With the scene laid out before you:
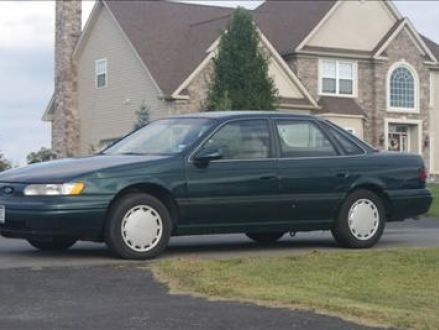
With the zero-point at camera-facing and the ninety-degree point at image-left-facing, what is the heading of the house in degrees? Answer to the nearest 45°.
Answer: approximately 315°

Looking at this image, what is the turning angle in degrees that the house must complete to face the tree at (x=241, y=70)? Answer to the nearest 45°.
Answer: approximately 45° to its right

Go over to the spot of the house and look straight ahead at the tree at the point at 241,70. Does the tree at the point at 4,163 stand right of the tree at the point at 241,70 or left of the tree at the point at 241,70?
right

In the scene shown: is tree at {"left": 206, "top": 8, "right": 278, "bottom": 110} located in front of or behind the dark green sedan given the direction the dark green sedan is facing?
behind

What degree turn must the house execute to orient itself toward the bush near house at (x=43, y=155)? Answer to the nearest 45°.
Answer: approximately 135° to its right

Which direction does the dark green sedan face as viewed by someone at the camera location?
facing the viewer and to the left of the viewer

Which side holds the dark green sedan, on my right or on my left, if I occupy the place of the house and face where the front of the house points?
on my right

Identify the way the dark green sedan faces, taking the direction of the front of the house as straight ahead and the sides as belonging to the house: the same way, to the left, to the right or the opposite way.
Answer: to the right

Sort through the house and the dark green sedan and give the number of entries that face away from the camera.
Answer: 0
